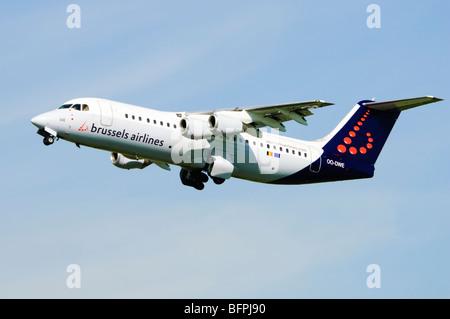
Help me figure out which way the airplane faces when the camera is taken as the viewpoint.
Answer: facing the viewer and to the left of the viewer
